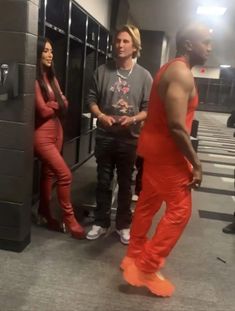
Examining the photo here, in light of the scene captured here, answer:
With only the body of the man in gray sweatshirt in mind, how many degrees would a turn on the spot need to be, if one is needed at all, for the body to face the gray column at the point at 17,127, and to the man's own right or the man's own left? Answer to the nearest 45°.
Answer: approximately 45° to the man's own right

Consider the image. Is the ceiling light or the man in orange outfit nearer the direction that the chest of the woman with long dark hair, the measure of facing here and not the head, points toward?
the man in orange outfit
